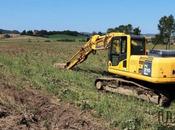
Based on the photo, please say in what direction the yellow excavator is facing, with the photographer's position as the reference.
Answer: facing away from the viewer and to the left of the viewer

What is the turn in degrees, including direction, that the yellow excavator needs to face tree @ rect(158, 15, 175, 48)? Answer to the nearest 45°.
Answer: approximately 45° to its right
